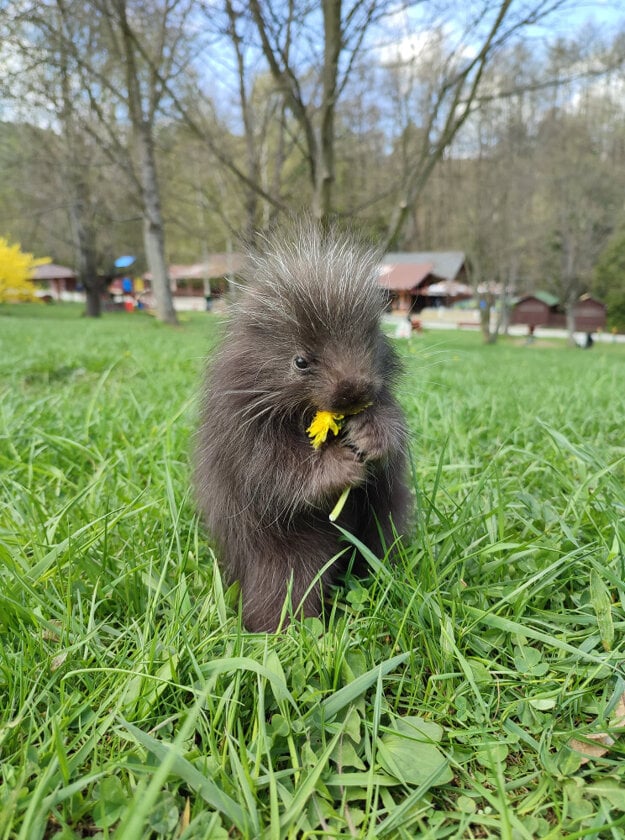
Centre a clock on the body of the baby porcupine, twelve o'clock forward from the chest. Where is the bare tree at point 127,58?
The bare tree is roughly at 7 o'clock from the baby porcupine.

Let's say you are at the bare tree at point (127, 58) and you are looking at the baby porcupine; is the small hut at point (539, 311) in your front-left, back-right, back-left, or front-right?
back-left

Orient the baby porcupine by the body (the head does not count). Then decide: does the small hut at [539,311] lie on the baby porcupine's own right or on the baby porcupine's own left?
on the baby porcupine's own left

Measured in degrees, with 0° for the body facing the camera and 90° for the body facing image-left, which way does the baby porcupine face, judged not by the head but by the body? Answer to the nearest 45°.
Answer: approximately 315°
